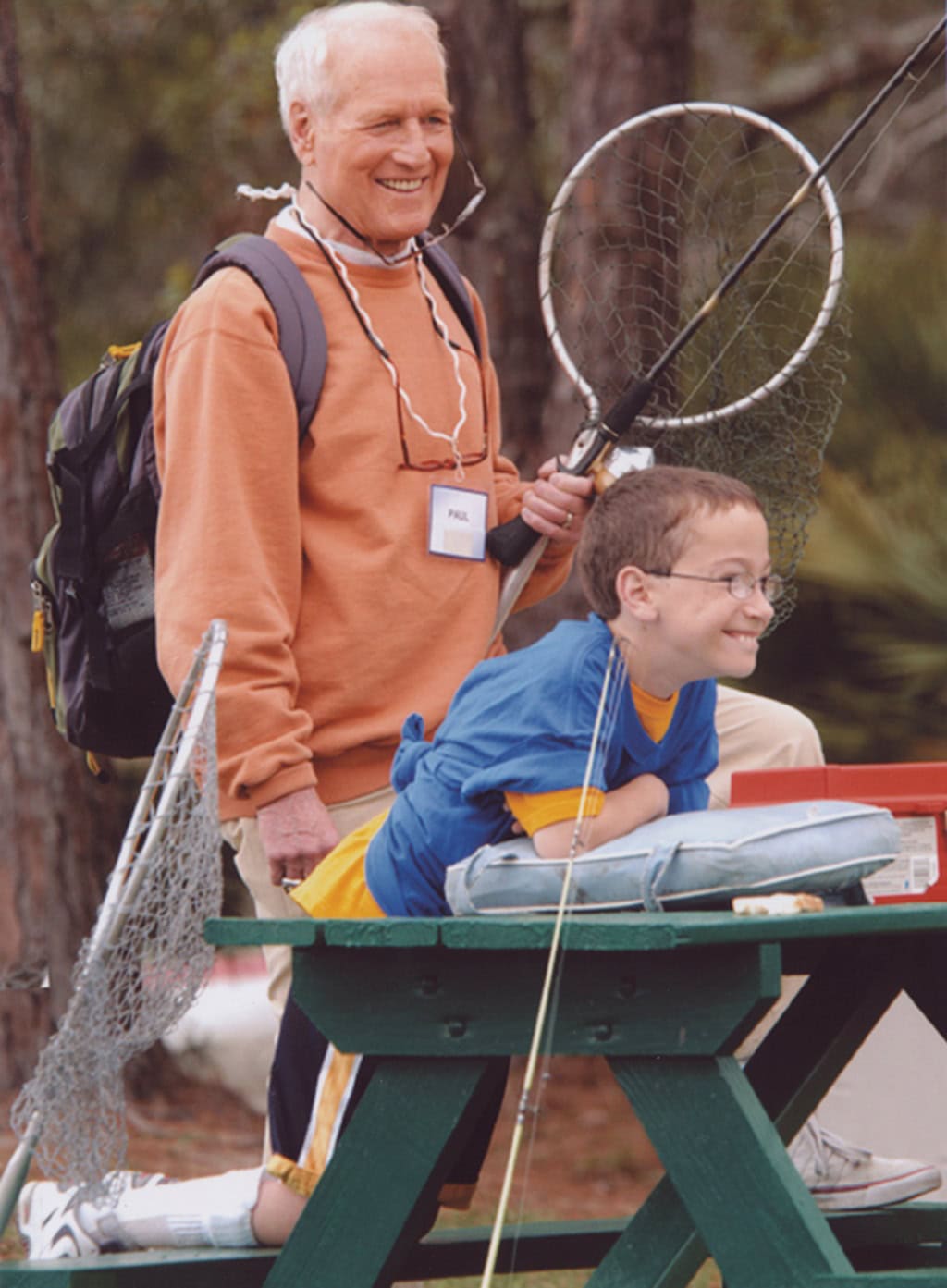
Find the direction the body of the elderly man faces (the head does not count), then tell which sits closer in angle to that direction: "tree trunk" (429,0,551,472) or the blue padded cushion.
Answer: the blue padded cushion

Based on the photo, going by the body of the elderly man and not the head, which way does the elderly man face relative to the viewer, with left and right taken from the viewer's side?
facing the viewer and to the right of the viewer

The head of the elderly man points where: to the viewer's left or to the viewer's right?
to the viewer's right

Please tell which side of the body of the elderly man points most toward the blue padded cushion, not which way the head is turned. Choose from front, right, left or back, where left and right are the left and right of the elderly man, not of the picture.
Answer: front

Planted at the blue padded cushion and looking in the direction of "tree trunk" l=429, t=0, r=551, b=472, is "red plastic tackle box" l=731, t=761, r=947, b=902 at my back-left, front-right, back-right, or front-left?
front-right

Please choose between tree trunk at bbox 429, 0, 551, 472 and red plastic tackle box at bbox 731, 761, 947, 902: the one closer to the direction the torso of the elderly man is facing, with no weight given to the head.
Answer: the red plastic tackle box
